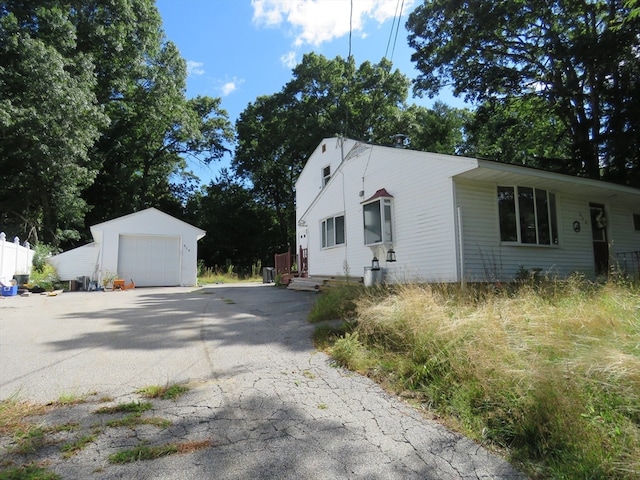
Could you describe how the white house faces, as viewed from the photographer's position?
facing the viewer and to the right of the viewer

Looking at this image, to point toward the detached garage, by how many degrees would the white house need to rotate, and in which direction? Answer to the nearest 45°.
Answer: approximately 135° to its right

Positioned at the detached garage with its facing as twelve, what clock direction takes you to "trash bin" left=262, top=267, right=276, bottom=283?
The trash bin is roughly at 9 o'clock from the detached garage.

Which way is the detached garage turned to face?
toward the camera

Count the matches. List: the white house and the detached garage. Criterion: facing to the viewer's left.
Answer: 0

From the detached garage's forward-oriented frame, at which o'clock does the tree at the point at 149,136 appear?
The tree is roughly at 6 o'clock from the detached garage.

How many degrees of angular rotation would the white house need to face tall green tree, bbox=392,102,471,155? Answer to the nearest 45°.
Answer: approximately 135° to its left

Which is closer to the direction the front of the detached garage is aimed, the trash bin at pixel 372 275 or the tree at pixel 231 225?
the trash bin

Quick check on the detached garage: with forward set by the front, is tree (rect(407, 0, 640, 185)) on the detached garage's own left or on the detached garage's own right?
on the detached garage's own left
